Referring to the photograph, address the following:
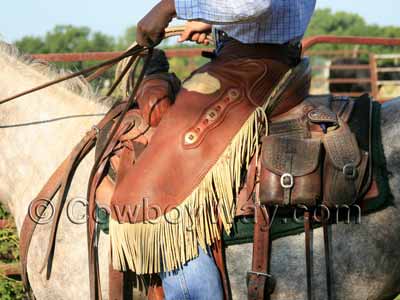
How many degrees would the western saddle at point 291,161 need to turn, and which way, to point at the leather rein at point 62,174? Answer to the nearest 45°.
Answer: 0° — it already faces it

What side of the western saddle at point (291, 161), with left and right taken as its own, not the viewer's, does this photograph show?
left

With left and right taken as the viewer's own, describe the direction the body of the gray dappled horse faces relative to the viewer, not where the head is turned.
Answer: facing to the left of the viewer
